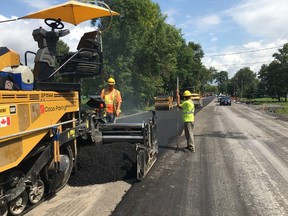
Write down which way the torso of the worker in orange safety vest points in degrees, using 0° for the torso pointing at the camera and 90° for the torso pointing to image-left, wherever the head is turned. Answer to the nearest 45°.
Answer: approximately 0°
